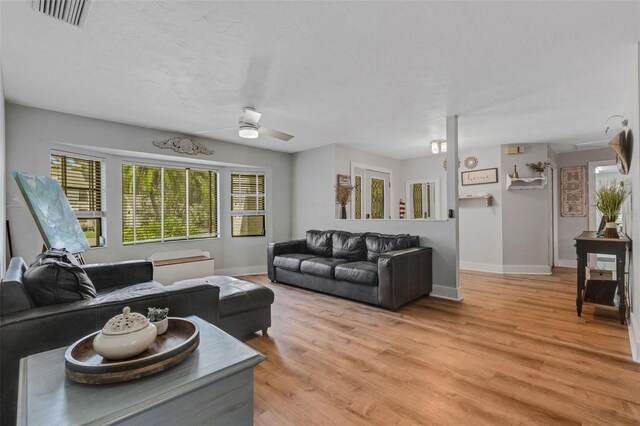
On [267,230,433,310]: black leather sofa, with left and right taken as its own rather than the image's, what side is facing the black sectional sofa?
front

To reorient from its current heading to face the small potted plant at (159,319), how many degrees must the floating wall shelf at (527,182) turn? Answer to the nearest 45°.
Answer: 0° — it already faces it

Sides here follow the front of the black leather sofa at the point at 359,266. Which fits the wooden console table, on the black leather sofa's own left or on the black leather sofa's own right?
on the black leather sofa's own left

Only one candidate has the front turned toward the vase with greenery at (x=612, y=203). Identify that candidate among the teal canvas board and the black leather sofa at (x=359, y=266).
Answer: the teal canvas board

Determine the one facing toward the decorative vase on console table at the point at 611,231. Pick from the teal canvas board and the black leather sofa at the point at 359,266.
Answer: the teal canvas board

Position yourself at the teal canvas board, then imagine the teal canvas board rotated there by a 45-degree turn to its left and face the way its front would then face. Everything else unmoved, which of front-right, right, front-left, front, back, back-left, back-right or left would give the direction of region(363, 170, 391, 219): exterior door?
front

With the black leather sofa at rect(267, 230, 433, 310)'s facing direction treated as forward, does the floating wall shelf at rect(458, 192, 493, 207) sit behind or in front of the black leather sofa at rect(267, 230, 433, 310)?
behind

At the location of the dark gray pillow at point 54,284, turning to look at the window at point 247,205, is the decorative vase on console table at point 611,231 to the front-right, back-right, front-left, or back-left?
front-right

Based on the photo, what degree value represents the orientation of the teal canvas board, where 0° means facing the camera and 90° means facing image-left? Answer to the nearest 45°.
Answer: approximately 315°

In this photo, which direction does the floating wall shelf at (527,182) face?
toward the camera

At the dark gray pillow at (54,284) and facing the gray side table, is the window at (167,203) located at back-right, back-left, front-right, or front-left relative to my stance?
back-left

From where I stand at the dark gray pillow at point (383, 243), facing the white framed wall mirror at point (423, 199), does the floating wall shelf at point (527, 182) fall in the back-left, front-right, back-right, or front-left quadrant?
front-right

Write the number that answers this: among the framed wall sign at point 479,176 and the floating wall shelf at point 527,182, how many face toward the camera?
2
